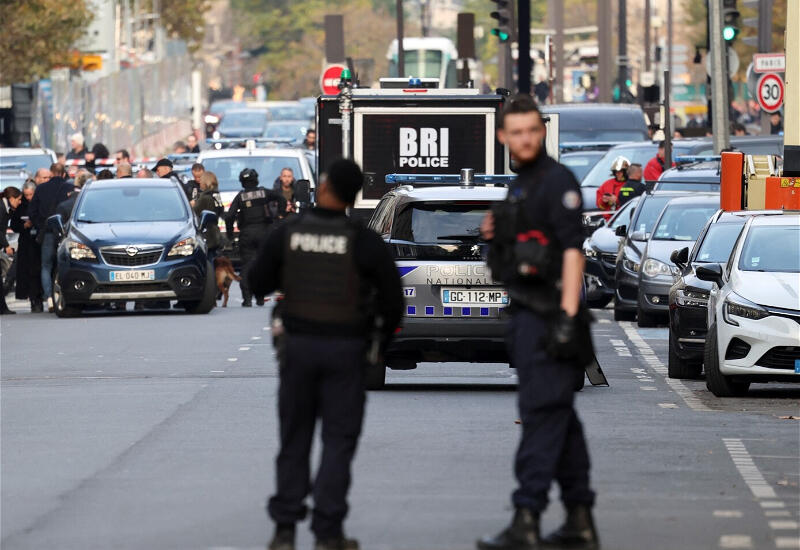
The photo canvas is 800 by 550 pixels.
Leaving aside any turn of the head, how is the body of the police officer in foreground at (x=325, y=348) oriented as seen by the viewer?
away from the camera

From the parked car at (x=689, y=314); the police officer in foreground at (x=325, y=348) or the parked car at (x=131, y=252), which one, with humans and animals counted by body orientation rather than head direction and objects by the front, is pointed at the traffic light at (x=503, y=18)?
the police officer in foreground

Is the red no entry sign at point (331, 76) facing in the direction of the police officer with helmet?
yes

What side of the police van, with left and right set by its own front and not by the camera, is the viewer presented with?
back
